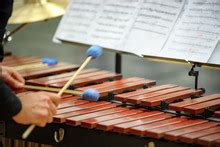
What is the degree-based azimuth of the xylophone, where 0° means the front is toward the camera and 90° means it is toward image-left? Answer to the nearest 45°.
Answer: approximately 45°

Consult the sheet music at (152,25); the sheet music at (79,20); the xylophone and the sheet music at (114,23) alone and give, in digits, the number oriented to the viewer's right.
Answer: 0

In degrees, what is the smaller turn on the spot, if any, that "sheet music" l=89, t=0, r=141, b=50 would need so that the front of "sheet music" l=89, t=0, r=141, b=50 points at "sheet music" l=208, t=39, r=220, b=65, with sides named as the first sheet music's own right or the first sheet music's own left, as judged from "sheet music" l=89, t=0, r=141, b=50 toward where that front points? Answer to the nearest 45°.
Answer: approximately 90° to the first sheet music's own left

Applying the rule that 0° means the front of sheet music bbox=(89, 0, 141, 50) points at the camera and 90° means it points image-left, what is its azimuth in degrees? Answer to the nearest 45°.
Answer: approximately 45°

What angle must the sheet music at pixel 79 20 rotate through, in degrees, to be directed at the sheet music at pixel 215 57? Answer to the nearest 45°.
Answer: approximately 90° to its left

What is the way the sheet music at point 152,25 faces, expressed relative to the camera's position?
facing the viewer and to the left of the viewer

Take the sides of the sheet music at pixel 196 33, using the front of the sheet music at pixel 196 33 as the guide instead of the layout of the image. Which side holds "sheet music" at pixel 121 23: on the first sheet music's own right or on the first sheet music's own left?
on the first sheet music's own right

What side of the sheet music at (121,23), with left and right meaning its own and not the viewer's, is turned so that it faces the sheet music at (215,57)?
left

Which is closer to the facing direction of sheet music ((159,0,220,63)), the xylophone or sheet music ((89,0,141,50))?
the xylophone

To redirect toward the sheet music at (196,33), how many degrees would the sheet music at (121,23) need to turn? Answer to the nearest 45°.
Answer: approximately 90° to its left
